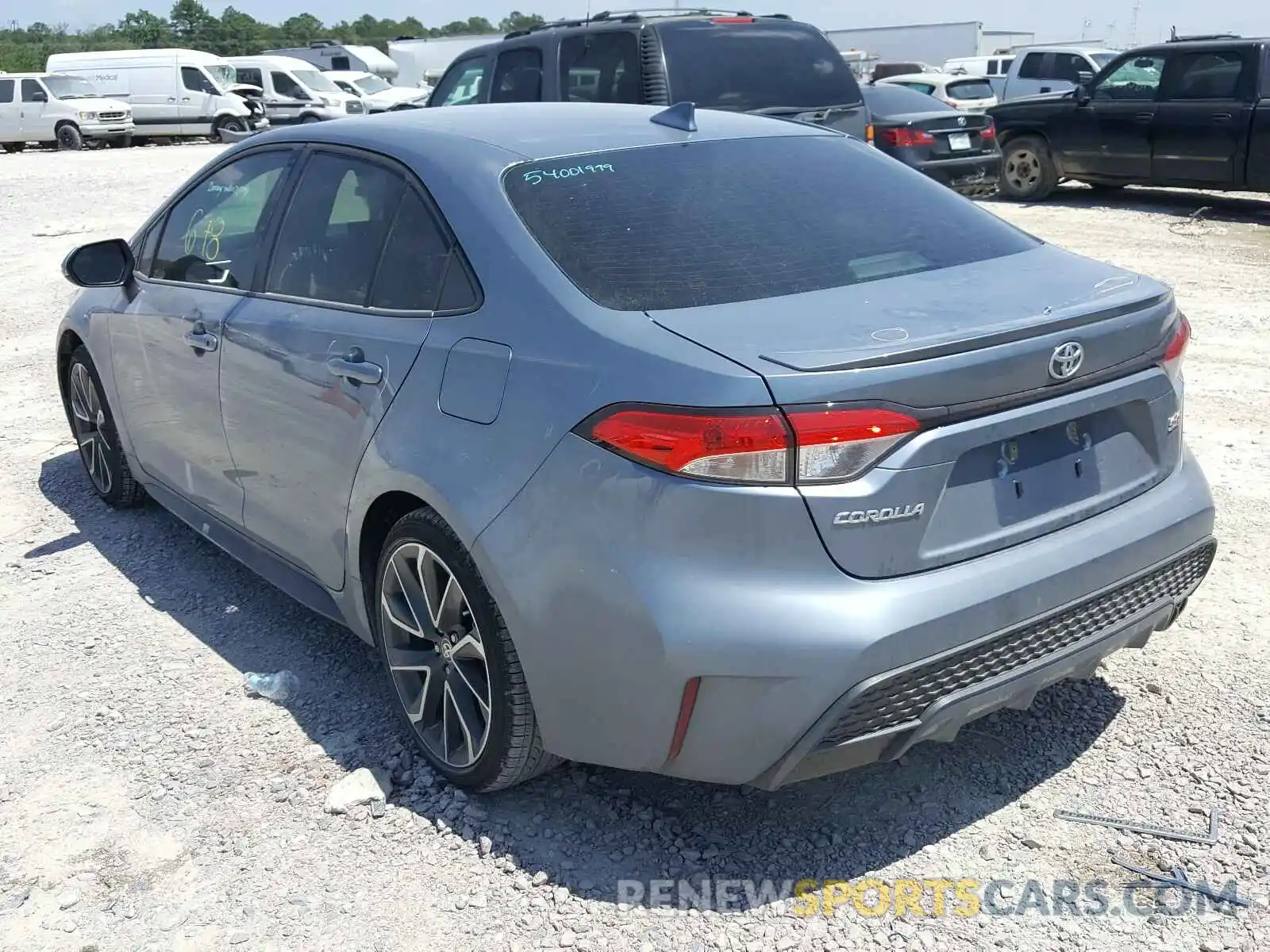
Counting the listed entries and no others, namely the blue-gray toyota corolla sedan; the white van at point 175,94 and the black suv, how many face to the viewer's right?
1

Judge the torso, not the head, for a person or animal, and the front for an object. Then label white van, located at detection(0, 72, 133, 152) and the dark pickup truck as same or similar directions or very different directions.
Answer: very different directions

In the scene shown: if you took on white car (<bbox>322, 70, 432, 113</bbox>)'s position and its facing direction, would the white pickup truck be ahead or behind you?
ahead

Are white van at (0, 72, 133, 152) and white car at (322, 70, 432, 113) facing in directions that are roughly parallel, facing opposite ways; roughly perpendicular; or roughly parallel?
roughly parallel

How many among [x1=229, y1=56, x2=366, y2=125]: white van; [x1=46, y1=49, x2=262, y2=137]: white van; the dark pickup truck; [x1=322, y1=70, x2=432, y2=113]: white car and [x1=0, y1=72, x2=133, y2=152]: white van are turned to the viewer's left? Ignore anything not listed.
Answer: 1

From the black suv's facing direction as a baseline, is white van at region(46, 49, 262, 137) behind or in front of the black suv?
in front

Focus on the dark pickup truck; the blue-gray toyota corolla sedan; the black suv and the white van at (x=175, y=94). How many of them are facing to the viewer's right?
1

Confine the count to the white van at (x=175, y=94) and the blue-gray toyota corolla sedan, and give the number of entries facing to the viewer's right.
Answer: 1

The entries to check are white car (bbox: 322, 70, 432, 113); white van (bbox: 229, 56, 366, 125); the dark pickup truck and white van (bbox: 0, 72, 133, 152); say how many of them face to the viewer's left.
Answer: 1

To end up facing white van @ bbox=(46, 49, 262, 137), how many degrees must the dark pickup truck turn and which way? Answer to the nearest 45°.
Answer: approximately 45° to its right

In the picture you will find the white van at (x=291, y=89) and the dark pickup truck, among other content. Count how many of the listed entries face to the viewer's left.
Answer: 1

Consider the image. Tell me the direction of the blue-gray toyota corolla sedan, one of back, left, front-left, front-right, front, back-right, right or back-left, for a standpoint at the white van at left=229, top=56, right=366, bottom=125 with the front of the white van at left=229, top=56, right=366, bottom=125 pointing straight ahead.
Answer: front-right

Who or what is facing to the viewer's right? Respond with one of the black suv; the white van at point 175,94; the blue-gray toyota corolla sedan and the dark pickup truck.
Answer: the white van

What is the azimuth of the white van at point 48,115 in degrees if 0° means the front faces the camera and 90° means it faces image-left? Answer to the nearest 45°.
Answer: approximately 315°

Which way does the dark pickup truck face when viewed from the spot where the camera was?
facing to the left of the viewer

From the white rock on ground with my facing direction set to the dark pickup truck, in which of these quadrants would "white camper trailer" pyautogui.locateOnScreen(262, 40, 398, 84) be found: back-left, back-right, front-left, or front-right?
front-left
